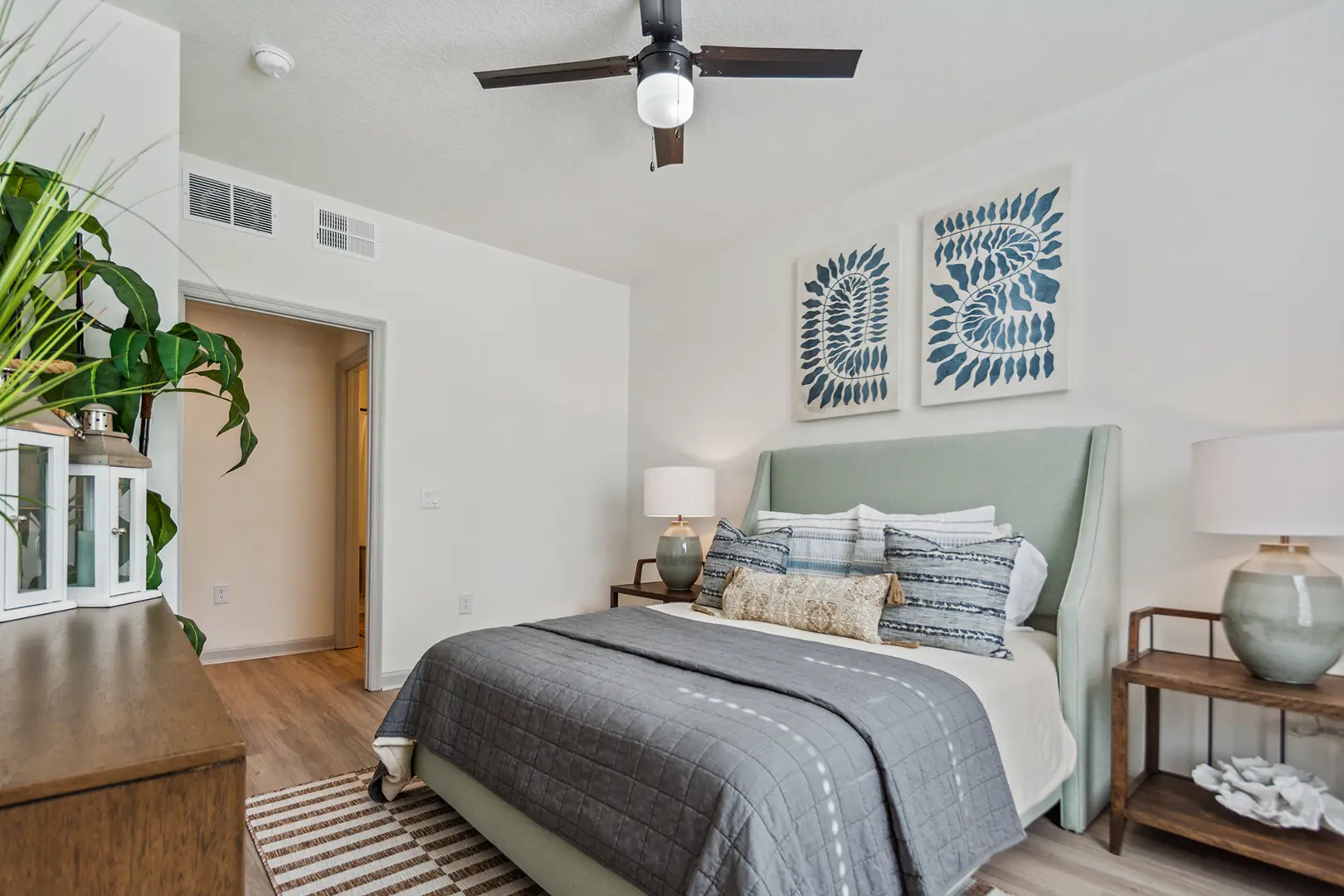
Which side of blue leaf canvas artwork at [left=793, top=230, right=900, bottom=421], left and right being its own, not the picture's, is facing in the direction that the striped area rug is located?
front

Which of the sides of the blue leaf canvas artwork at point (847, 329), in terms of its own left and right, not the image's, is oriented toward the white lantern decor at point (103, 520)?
front

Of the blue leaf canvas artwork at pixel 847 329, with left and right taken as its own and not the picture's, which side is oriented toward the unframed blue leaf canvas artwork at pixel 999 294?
left

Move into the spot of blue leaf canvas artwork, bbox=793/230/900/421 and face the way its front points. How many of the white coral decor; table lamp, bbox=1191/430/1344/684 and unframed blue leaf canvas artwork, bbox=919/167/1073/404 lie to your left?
3

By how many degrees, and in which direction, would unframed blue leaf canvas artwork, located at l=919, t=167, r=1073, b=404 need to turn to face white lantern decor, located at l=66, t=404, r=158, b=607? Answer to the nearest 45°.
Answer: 0° — it already faces it

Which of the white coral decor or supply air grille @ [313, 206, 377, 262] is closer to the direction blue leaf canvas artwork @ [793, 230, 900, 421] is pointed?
the supply air grille

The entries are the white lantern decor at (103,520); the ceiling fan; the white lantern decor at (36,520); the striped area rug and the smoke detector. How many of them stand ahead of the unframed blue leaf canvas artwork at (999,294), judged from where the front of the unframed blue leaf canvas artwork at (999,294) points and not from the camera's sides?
5

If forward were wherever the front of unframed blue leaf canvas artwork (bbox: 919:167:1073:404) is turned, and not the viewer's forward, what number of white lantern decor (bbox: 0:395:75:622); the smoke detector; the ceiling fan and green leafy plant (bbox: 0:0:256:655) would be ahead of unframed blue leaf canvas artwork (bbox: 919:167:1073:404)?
4

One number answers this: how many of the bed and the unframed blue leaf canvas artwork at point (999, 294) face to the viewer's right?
0
